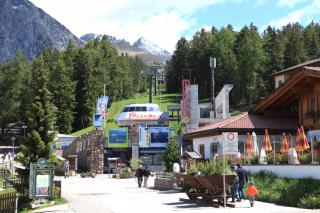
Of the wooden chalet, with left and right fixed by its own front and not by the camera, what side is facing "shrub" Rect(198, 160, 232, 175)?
front

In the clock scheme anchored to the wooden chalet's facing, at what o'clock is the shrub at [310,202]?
The shrub is roughly at 12 o'clock from the wooden chalet.

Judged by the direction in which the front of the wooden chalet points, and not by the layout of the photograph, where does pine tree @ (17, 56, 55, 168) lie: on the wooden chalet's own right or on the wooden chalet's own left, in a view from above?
on the wooden chalet's own right

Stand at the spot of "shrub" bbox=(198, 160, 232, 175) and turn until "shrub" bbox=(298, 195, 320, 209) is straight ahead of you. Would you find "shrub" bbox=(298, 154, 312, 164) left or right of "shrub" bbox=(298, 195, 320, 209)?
left

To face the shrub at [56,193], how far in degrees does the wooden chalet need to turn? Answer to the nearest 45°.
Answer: approximately 45° to its right

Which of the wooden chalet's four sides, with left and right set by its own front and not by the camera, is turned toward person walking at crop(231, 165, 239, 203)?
front

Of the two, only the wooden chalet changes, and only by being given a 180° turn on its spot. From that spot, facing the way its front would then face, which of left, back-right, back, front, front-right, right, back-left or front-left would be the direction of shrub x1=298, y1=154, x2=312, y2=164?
back

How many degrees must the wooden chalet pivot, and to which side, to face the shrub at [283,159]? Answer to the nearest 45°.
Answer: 0° — it already faces it
